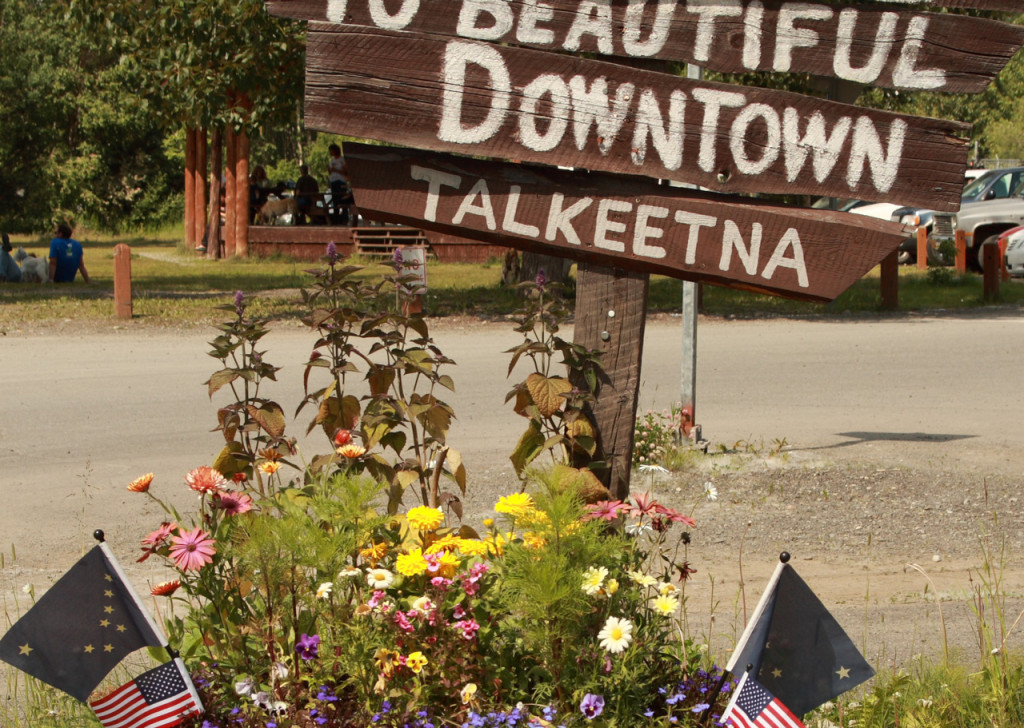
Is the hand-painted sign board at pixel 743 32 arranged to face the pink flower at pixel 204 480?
no

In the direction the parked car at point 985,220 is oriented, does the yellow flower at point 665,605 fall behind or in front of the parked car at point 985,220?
in front

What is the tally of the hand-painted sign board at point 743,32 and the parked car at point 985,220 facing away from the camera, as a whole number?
0

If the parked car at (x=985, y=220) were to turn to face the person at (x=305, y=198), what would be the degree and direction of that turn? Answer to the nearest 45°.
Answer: approximately 45° to its right

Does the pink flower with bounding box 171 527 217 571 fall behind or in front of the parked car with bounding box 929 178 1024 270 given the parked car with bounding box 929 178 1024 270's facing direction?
in front

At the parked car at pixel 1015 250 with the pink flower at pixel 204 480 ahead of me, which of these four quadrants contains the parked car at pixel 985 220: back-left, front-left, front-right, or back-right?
back-right

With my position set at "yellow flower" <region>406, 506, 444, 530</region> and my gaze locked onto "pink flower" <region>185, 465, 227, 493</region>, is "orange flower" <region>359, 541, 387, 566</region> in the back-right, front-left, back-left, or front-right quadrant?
front-left

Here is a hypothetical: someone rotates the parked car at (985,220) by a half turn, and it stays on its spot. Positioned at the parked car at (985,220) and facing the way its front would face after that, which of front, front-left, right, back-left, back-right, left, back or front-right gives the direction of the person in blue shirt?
back

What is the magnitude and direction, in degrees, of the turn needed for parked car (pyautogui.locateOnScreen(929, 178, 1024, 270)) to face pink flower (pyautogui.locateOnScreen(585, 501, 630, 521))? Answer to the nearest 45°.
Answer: approximately 45° to its left

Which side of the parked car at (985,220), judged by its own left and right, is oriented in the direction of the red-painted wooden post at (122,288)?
front

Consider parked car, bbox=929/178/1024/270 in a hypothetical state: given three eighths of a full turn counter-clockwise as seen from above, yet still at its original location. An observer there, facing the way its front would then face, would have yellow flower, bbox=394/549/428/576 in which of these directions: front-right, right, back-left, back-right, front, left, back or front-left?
right

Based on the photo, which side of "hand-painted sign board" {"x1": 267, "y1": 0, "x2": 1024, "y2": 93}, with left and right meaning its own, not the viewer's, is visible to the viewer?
front

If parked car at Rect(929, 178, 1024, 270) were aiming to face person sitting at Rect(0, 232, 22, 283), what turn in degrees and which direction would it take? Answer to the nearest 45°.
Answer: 0° — it already faces them

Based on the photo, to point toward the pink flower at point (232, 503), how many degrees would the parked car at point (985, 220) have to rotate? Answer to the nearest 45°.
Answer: approximately 45° to its left
